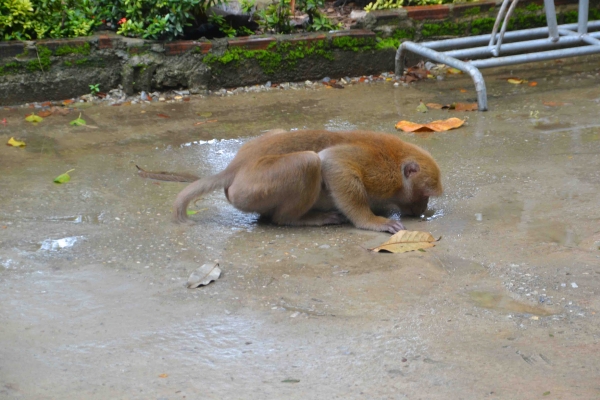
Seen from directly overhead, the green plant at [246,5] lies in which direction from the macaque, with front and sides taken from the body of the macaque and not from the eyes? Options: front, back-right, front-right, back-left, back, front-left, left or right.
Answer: left

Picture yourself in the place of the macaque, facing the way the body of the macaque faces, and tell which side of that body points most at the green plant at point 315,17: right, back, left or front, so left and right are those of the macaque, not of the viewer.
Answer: left

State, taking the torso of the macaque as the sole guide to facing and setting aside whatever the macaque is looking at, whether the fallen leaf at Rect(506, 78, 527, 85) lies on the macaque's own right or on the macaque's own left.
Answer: on the macaque's own left

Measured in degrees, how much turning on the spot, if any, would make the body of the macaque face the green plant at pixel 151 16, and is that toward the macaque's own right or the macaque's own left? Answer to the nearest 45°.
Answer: approximately 135° to the macaque's own left

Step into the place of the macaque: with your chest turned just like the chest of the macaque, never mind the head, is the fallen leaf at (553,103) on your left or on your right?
on your left

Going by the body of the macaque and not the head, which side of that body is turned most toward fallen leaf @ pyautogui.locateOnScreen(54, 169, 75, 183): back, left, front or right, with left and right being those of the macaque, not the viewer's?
back

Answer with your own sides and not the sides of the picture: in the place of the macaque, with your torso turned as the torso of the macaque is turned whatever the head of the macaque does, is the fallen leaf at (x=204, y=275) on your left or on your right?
on your right

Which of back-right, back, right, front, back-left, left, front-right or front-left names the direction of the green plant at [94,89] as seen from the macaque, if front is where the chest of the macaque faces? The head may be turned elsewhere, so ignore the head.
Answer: back-left

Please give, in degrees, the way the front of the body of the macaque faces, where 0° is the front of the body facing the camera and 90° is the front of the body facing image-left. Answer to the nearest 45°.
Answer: approximately 270°

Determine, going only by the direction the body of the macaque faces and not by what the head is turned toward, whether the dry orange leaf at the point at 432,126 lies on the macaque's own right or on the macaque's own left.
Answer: on the macaque's own left

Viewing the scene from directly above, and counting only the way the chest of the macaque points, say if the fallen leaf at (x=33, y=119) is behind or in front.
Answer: behind

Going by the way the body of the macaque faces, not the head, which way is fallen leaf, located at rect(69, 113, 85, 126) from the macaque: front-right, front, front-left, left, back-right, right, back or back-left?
back-left

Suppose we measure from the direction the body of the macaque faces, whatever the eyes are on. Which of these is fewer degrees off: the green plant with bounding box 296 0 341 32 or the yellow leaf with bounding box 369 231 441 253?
the yellow leaf
